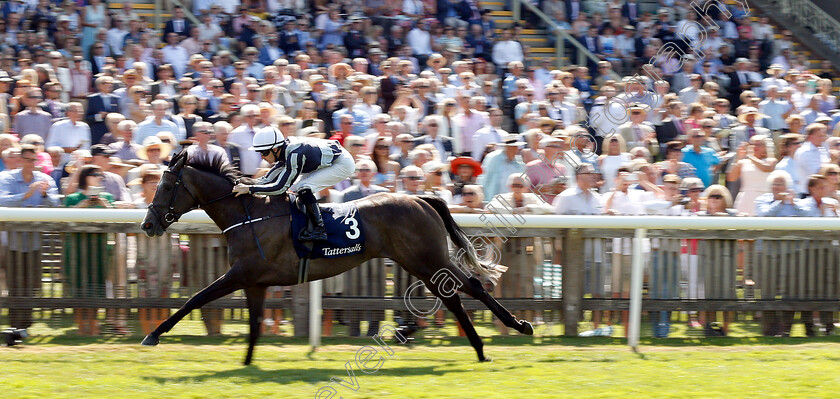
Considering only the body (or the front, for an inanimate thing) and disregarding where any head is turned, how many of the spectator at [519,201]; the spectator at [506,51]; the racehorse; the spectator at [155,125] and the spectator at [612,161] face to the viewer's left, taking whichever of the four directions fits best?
1

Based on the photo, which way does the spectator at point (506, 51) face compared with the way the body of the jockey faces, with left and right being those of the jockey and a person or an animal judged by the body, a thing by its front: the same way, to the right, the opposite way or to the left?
to the left

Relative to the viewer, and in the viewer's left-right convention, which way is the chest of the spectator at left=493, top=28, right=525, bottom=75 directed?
facing the viewer

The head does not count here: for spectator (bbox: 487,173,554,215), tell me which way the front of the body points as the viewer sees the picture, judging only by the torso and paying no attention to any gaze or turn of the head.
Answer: toward the camera

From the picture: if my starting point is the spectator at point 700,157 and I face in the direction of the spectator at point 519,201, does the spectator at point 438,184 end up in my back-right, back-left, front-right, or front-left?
front-right

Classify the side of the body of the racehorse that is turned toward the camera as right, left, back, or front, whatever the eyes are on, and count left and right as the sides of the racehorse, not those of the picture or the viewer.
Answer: left

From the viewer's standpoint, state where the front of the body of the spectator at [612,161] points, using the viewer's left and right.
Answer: facing the viewer

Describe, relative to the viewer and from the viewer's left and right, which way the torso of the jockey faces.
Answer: facing to the left of the viewer

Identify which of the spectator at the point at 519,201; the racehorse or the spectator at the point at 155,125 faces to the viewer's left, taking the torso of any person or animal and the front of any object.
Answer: the racehorse

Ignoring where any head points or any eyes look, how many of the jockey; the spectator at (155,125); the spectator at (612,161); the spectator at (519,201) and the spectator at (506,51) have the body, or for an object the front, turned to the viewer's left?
1

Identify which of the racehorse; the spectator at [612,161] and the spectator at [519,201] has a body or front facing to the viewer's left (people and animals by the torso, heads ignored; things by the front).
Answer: the racehorse
